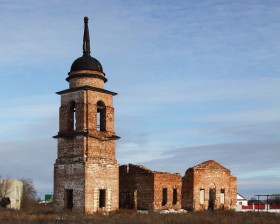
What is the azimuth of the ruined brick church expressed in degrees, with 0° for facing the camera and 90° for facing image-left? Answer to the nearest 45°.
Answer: approximately 45°
